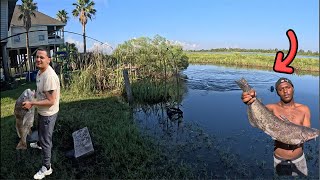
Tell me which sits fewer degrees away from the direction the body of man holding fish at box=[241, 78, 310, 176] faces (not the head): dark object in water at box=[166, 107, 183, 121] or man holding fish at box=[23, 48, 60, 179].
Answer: the man holding fish

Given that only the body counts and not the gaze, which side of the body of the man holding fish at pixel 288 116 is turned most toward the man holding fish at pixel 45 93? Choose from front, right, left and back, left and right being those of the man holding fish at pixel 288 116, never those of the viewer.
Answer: right

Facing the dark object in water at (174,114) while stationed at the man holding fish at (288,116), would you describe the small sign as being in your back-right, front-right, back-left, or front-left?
front-left

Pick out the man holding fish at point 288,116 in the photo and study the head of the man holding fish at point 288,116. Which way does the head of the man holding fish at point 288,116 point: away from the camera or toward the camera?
toward the camera

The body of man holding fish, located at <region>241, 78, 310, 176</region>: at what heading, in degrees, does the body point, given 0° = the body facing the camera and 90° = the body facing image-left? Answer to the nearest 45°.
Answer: approximately 0°

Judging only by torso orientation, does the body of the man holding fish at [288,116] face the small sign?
no

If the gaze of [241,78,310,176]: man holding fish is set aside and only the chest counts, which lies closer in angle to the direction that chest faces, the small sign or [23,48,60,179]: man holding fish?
the man holding fish

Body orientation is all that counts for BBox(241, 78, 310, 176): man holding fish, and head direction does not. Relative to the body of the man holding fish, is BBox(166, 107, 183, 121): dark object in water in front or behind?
behind
